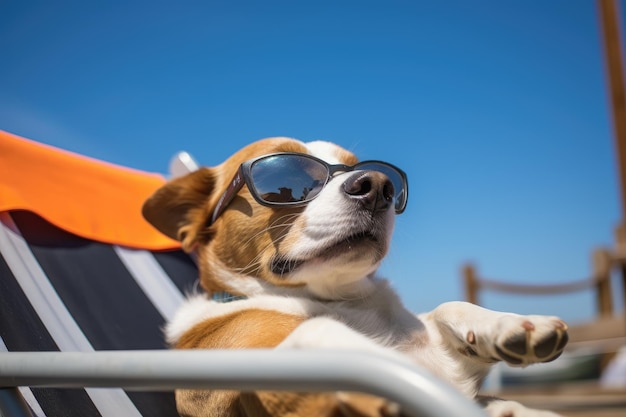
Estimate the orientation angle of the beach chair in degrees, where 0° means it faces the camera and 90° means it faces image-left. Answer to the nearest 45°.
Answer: approximately 315°

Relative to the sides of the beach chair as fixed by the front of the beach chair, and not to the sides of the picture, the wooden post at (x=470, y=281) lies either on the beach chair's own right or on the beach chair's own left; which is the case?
on the beach chair's own left
